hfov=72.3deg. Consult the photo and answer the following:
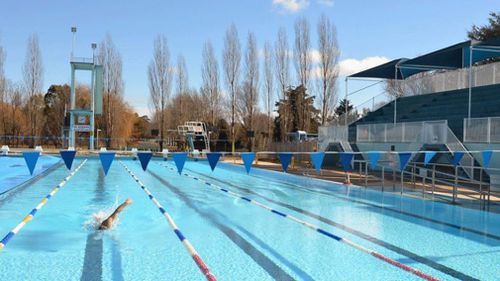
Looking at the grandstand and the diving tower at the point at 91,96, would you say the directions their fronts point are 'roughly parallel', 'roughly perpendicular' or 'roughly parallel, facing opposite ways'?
roughly perpendicular

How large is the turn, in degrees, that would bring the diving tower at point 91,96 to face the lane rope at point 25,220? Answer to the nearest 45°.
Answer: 0° — it already faces it

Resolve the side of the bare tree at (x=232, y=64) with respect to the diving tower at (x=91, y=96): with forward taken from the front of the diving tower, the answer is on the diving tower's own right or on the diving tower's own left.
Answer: on the diving tower's own left

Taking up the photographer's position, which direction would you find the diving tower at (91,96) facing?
facing the viewer

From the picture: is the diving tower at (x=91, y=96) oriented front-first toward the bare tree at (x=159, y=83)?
no

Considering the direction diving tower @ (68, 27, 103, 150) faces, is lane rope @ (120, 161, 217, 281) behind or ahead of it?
ahead

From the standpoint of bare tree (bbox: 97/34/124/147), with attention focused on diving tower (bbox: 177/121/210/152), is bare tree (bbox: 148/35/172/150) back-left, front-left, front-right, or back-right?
front-left

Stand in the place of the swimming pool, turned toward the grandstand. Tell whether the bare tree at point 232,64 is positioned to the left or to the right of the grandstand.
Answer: left

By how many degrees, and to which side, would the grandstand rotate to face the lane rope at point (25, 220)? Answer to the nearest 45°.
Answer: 0° — it already faces it

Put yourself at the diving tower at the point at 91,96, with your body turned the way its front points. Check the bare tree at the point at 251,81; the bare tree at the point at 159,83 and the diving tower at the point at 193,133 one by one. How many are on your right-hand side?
0

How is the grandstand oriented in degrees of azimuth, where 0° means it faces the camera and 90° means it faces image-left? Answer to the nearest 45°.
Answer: approximately 45°

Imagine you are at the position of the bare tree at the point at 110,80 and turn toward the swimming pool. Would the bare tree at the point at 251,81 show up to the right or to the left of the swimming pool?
left

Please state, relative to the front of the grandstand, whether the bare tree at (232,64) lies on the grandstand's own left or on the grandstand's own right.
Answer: on the grandstand's own right

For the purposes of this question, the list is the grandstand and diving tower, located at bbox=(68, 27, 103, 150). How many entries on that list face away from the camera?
0

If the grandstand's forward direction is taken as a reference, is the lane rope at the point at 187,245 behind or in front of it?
in front

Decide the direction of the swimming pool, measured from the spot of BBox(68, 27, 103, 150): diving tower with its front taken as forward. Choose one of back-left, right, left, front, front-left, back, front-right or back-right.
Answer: front

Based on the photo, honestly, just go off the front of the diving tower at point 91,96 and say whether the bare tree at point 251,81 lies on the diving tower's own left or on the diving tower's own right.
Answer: on the diving tower's own left

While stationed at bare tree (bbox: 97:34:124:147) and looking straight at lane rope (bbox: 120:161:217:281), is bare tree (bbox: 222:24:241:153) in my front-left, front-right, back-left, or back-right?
front-left
